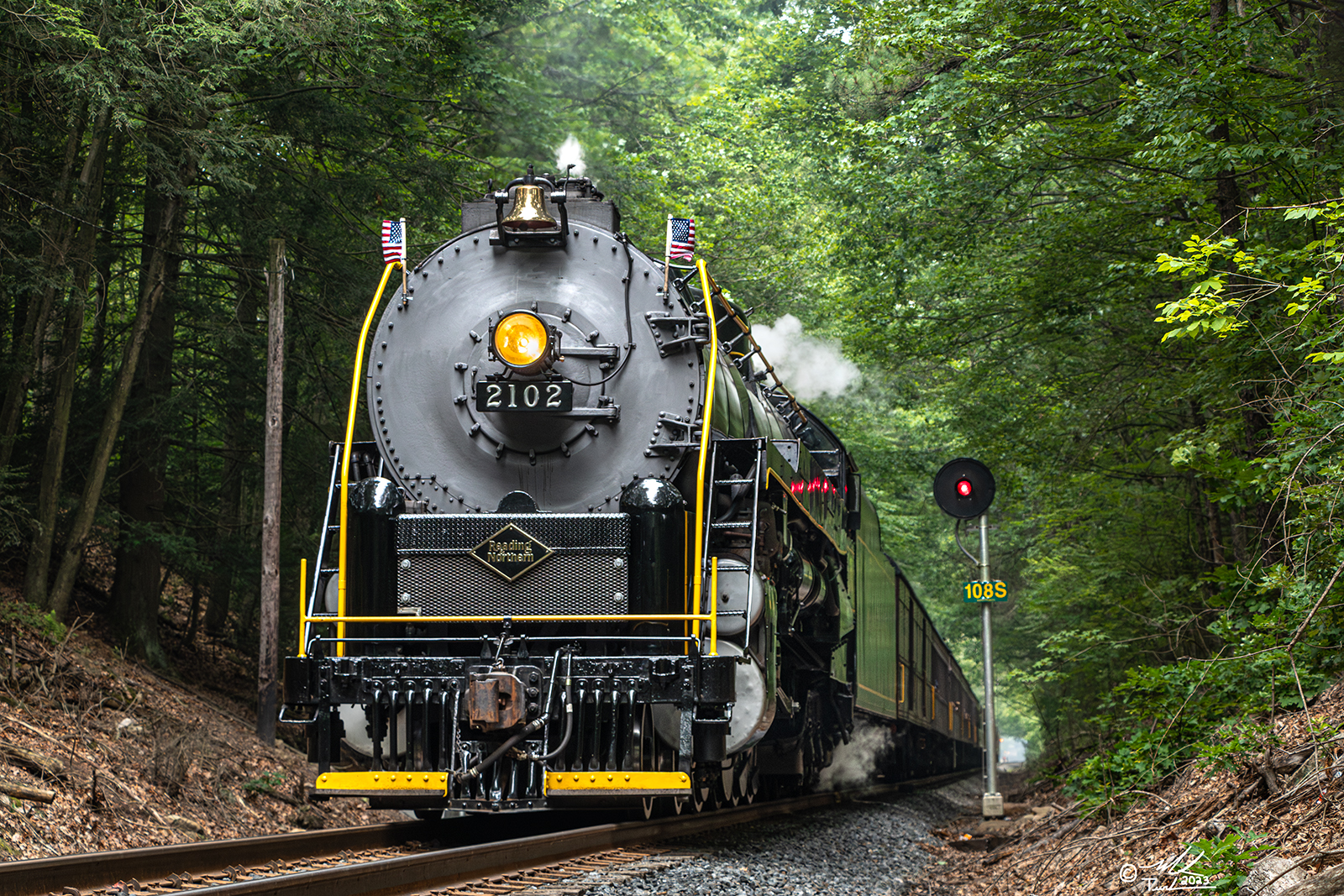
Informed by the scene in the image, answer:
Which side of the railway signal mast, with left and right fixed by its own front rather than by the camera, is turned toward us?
front

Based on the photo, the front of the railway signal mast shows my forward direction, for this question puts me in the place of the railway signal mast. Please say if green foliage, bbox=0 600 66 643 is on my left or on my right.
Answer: on my right

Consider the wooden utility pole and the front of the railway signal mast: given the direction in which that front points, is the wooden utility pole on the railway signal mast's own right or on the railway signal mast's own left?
on the railway signal mast's own right

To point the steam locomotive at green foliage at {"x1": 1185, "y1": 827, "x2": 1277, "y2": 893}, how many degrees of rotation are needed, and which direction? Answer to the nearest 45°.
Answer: approximately 45° to its left

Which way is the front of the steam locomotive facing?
toward the camera

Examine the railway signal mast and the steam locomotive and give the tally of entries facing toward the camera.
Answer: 2

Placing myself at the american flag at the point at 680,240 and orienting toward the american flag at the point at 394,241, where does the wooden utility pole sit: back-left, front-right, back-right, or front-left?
front-right

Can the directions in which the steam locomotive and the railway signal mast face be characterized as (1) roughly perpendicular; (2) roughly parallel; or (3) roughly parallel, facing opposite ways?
roughly parallel

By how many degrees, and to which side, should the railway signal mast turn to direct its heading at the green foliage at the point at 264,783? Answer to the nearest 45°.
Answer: approximately 45° to its right
